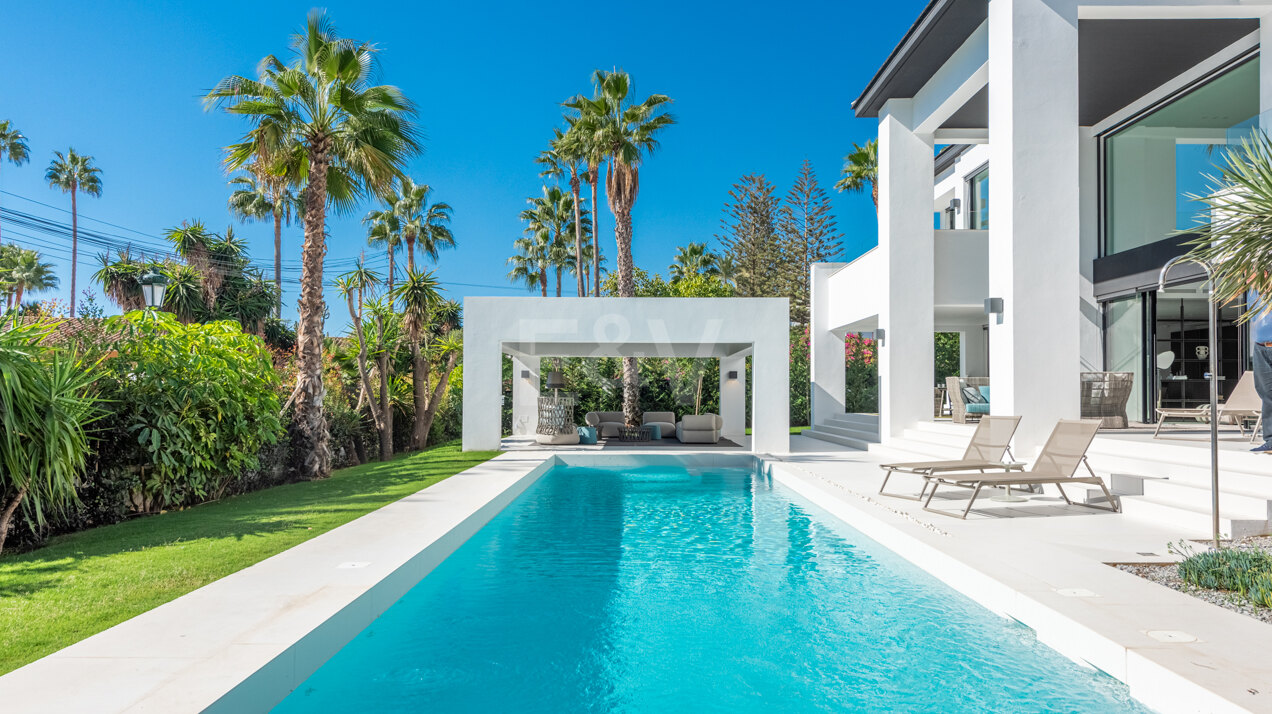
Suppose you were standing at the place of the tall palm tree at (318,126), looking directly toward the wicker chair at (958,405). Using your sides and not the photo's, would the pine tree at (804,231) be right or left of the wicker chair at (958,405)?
left

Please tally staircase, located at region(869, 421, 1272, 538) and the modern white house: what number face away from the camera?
0

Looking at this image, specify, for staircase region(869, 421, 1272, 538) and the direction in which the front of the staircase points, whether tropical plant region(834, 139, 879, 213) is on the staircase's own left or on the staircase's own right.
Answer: on the staircase's own right

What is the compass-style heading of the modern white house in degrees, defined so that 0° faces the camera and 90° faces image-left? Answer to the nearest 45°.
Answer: approximately 45°

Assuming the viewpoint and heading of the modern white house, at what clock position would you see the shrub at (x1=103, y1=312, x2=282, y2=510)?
The shrub is roughly at 12 o'clock from the modern white house.

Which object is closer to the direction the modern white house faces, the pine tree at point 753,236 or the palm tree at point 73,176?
the palm tree
